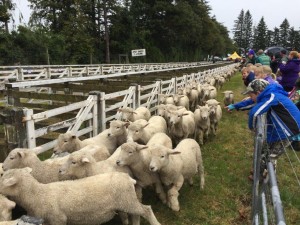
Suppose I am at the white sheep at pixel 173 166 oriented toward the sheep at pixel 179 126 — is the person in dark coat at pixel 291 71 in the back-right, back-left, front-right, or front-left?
front-right

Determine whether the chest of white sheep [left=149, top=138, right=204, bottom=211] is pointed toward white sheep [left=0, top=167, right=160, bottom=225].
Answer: yes

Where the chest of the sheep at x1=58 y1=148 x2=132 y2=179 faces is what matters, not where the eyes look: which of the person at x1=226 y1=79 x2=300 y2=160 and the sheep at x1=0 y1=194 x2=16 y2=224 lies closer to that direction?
the sheep

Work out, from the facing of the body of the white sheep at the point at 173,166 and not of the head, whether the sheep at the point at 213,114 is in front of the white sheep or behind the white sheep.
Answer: behind

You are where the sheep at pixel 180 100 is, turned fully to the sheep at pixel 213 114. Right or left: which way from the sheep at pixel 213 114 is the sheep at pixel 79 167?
right

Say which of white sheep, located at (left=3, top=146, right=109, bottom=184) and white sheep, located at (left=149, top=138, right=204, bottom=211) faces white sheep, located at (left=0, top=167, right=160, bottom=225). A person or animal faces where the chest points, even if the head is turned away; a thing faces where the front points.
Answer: white sheep, located at (left=149, top=138, right=204, bottom=211)

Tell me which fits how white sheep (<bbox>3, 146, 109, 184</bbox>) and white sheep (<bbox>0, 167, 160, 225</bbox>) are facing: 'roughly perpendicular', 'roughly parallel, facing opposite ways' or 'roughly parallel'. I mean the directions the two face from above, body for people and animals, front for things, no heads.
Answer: roughly parallel

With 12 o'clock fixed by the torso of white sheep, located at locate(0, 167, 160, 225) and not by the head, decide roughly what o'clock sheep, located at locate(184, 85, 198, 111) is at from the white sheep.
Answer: The sheep is roughly at 4 o'clock from the white sheep.

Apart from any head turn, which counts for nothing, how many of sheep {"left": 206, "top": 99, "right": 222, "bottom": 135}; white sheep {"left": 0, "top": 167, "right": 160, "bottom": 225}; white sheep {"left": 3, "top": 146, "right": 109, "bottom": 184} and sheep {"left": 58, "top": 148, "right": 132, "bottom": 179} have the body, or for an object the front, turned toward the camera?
1

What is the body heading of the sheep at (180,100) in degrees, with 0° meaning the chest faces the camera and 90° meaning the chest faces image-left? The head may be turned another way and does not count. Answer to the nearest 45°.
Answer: approximately 45°

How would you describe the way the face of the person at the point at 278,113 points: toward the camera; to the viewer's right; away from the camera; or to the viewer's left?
to the viewer's left

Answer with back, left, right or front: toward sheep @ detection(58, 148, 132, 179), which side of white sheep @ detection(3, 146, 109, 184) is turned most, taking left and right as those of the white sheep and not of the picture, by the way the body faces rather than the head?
back

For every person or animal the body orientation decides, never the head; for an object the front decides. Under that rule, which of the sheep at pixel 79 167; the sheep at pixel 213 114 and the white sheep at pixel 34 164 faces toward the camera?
the sheep at pixel 213 114

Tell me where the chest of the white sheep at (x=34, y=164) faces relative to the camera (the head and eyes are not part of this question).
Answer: to the viewer's left

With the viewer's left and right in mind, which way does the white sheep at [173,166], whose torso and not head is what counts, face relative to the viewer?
facing the viewer and to the left of the viewer

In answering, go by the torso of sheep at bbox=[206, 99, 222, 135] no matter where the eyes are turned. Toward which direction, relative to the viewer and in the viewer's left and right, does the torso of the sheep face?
facing the viewer

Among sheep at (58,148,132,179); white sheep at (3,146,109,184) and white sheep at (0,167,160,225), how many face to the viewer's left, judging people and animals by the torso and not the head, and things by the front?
3

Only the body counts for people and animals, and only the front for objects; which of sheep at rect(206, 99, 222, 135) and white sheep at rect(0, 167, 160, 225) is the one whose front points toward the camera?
the sheep

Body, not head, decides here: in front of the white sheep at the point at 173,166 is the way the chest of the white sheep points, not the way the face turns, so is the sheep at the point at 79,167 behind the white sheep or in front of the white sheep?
in front
